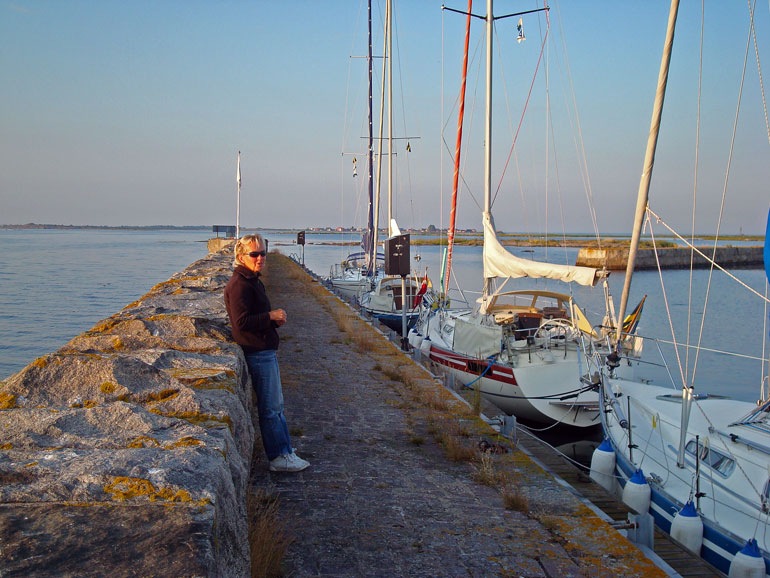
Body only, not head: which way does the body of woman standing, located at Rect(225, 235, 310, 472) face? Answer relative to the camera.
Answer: to the viewer's right

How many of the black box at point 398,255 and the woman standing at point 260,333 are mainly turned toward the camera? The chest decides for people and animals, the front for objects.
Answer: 1

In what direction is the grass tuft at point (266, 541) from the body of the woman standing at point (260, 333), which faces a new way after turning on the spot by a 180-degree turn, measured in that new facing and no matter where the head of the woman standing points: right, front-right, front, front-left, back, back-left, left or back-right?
left

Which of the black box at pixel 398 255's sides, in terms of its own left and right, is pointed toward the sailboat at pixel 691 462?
front

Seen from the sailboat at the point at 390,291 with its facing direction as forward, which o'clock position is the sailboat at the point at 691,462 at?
the sailboat at the point at 691,462 is roughly at 7 o'clock from the sailboat at the point at 390,291.

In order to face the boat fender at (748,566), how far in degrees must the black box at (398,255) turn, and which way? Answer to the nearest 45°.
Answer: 0° — it already faces it

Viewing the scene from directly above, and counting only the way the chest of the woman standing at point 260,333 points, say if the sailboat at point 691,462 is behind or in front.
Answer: in front

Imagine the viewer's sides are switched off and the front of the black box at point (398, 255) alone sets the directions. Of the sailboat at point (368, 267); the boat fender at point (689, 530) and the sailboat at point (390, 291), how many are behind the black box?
2

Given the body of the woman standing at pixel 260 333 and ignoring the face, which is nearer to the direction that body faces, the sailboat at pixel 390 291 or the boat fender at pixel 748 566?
the boat fender

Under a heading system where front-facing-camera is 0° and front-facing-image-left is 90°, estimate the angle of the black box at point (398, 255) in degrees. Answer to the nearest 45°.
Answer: approximately 0°

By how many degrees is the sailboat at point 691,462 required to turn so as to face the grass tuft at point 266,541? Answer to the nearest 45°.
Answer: approximately 90° to its left

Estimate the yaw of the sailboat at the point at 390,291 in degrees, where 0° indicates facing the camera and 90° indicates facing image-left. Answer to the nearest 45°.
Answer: approximately 135°

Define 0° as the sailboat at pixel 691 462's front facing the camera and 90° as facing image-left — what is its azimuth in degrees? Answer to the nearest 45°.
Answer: approximately 135°

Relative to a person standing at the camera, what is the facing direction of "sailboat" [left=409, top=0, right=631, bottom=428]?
facing away from the viewer and to the left of the viewer
